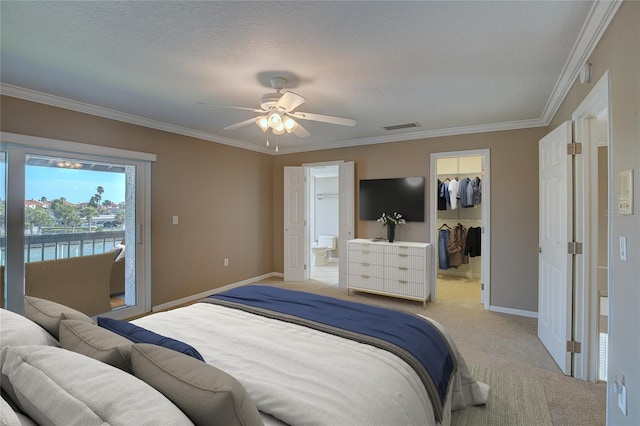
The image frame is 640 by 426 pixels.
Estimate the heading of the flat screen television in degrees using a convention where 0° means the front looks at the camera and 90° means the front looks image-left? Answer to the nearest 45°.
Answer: approximately 45°

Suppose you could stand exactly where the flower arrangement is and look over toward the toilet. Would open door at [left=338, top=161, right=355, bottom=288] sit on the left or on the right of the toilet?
left

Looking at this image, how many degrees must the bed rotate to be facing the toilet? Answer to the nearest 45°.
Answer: approximately 45° to its left

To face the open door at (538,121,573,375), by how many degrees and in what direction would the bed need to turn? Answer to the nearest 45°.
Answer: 0° — it already faces it

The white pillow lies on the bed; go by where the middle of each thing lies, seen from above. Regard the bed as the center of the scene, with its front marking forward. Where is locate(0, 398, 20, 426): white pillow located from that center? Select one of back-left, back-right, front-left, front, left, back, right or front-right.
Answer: back

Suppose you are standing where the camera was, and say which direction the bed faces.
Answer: facing away from the viewer and to the right of the viewer

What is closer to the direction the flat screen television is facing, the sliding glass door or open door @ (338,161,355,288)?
the sliding glass door

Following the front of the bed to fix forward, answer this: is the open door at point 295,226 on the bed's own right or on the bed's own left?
on the bed's own left

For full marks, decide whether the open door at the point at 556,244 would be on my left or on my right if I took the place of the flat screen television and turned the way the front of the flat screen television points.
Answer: on my left
